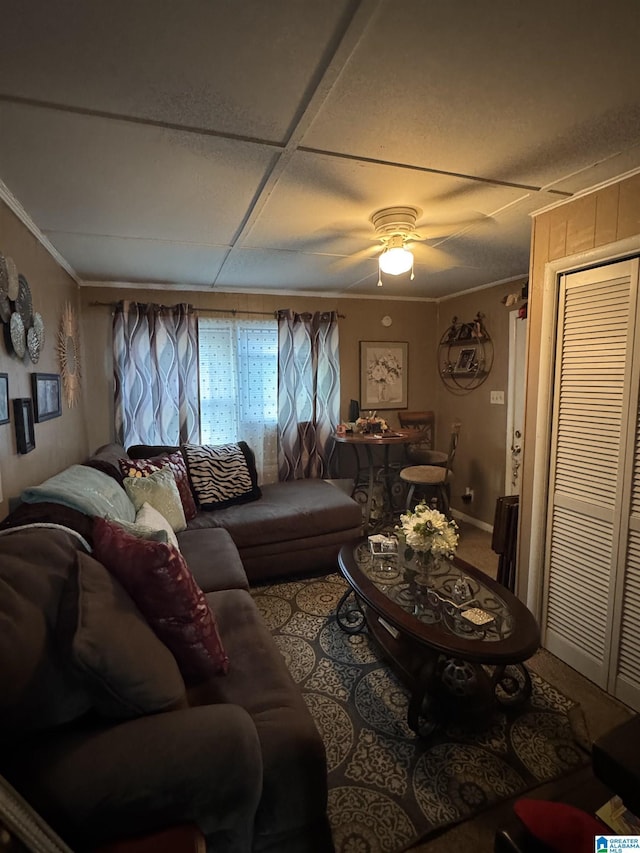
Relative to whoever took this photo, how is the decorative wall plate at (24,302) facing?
facing the viewer and to the right of the viewer

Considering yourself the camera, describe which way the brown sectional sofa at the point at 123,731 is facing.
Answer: facing to the right of the viewer

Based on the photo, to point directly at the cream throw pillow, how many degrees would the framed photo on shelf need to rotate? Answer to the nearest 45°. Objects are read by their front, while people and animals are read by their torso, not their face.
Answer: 0° — it already faces it

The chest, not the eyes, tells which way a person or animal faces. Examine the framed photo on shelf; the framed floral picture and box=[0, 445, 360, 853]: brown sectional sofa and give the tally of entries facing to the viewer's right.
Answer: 1

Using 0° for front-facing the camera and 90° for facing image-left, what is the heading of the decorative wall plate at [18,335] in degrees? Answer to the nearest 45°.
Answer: approximately 315°

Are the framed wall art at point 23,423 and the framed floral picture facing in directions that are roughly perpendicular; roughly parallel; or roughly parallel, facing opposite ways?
roughly perpendicular

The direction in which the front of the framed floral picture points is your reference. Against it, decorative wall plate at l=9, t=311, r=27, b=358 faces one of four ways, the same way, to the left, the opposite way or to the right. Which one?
to the left

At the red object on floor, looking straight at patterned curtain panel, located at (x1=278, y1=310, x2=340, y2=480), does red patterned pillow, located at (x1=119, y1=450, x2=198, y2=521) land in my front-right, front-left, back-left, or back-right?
front-left

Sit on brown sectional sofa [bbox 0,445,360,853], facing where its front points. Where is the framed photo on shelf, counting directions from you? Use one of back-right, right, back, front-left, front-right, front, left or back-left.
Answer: front-left

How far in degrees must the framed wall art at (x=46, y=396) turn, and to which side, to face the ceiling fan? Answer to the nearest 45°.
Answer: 0° — it already faces it

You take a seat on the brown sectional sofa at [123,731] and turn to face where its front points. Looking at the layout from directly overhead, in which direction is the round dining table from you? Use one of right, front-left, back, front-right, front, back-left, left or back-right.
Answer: front-left

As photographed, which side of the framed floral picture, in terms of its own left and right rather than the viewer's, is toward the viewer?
front

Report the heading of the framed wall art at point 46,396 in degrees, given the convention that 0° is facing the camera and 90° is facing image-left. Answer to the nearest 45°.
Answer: approximately 315°
